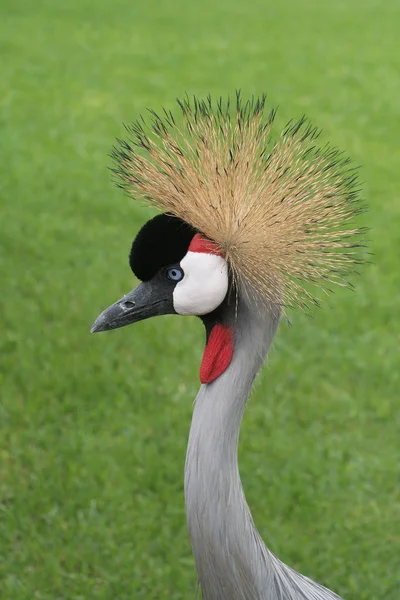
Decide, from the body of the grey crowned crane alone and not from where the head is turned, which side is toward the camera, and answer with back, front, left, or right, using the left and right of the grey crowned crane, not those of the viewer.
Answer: left
